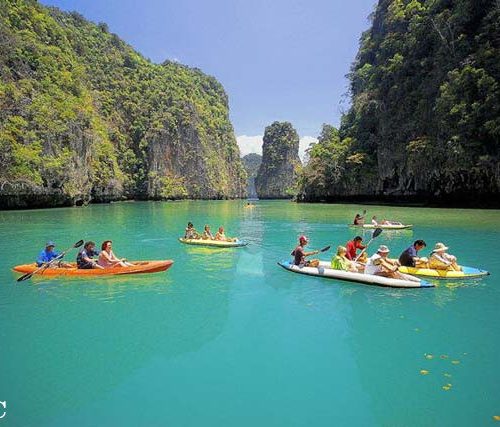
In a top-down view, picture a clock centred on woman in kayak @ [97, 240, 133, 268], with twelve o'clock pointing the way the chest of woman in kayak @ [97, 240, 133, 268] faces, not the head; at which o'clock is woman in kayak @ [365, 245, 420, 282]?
woman in kayak @ [365, 245, 420, 282] is roughly at 1 o'clock from woman in kayak @ [97, 240, 133, 268].

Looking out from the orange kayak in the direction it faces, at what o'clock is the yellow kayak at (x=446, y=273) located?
The yellow kayak is roughly at 1 o'clock from the orange kayak.

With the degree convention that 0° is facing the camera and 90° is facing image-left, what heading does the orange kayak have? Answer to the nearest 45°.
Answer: approximately 270°

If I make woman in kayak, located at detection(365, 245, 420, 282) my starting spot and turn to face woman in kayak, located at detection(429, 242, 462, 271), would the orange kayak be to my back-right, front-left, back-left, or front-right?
back-left

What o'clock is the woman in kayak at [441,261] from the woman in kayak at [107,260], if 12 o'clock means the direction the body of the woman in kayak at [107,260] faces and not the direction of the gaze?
the woman in kayak at [441,261] is roughly at 1 o'clock from the woman in kayak at [107,260].

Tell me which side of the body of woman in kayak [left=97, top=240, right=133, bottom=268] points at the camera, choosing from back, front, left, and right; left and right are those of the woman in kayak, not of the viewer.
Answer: right
